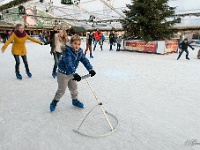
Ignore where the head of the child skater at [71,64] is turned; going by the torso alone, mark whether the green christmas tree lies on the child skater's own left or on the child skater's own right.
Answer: on the child skater's own left

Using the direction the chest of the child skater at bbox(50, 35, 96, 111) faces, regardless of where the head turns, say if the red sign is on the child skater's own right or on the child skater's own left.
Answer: on the child skater's own left

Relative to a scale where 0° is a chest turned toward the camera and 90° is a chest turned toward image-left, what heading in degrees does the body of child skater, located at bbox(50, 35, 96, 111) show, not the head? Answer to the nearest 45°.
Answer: approximately 315°
